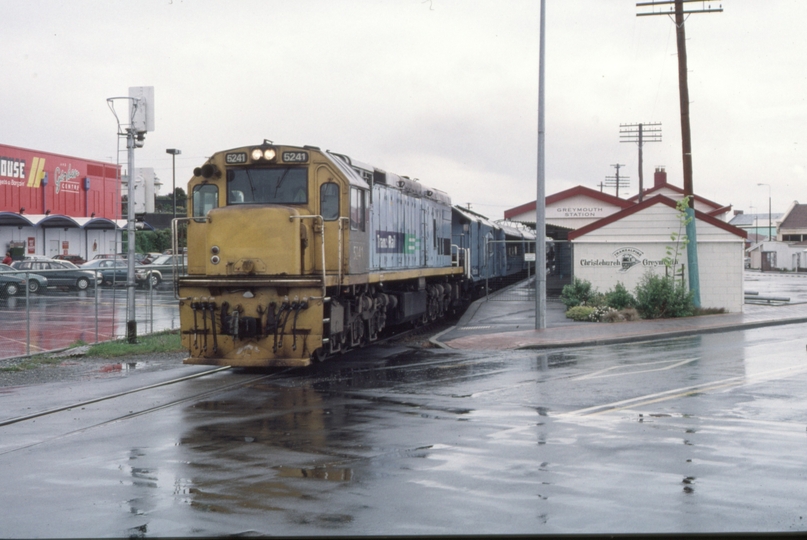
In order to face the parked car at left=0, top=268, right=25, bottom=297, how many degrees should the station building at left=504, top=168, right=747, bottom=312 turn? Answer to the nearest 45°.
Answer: approximately 90° to its right

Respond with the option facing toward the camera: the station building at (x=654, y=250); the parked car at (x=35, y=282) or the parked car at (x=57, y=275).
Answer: the station building

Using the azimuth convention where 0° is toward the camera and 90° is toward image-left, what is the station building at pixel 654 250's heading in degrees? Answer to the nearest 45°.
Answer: approximately 0°

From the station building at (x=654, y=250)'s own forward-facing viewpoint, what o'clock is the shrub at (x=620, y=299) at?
The shrub is roughly at 1 o'clock from the station building.
